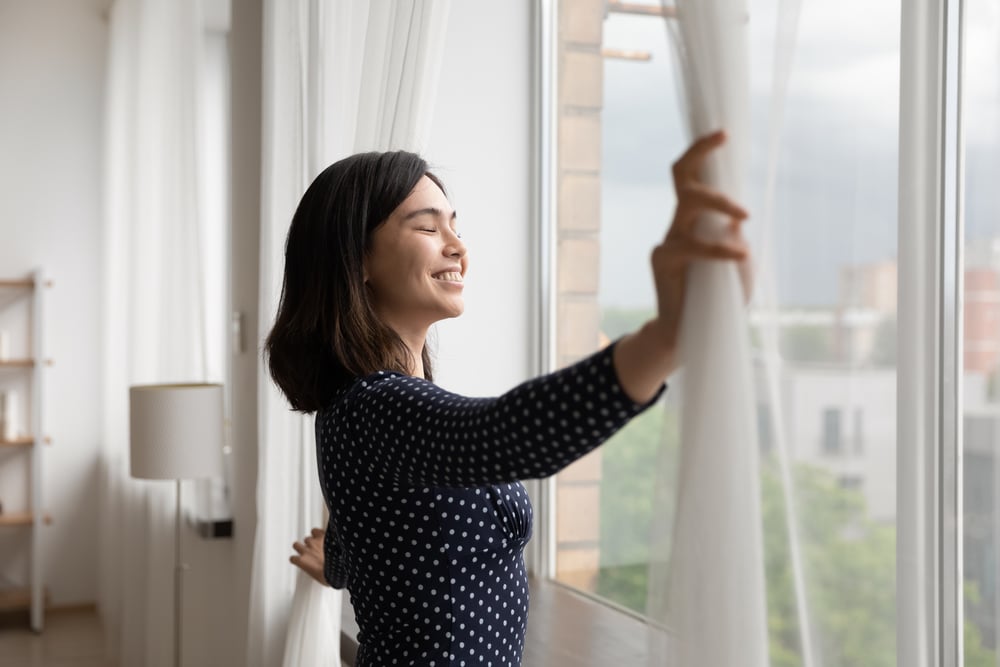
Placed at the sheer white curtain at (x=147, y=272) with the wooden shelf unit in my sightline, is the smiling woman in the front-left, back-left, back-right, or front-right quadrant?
back-left

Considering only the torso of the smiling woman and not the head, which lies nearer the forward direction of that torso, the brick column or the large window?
the large window

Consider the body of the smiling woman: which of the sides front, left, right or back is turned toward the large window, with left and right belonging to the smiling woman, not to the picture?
front

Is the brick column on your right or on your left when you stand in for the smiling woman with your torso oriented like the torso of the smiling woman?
on your left

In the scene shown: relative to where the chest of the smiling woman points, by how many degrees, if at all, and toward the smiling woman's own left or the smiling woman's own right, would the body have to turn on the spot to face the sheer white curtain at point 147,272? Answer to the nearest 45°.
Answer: approximately 135° to the smiling woman's own left

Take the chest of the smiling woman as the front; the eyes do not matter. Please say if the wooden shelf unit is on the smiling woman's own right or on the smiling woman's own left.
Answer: on the smiling woman's own left

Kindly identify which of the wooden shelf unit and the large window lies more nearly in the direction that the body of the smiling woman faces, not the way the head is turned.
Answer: the large window

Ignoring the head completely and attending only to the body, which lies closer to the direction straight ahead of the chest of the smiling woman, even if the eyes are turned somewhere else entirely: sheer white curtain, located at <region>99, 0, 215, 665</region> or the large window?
the large window

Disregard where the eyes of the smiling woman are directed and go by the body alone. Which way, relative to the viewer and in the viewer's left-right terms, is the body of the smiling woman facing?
facing to the right of the viewer

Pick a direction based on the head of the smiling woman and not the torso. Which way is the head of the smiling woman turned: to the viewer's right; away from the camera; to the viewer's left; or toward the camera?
to the viewer's right
